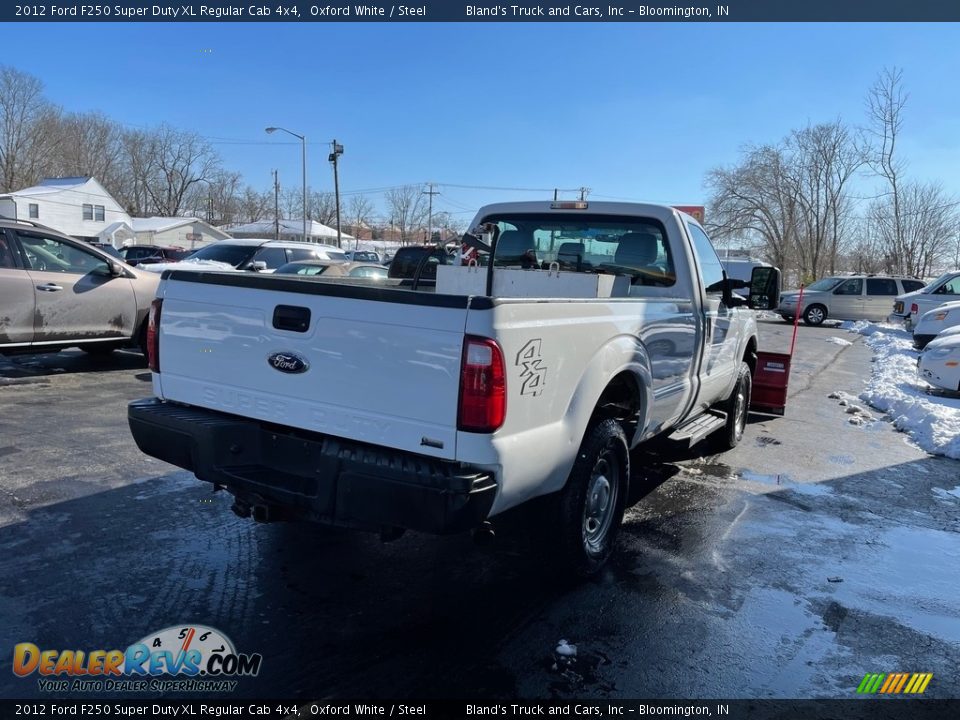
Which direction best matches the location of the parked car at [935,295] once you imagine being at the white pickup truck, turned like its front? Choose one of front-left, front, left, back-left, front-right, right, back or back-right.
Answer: front

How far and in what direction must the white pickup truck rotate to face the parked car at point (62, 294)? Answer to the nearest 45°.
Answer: approximately 90° to its left

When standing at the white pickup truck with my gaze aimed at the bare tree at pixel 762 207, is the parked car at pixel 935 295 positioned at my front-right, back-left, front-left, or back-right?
front-right

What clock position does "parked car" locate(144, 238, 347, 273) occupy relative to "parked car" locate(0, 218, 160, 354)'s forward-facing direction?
"parked car" locate(144, 238, 347, 273) is roughly at 10 o'clock from "parked car" locate(0, 218, 160, 354).

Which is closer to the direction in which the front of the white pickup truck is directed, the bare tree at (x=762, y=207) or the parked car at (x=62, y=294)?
the bare tree

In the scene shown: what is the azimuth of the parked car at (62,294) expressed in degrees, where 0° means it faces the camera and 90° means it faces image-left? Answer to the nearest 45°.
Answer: approximately 270°

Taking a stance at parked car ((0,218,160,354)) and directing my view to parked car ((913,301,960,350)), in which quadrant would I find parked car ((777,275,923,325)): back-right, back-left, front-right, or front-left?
front-left

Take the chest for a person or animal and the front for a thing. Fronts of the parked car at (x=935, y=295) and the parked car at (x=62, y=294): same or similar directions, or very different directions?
very different directions

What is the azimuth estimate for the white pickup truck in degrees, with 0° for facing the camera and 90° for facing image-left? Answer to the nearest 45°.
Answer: approximately 225°

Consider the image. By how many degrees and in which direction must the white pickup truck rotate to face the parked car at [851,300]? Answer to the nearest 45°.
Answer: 0° — it already faces it

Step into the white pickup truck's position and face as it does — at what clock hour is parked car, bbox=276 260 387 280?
The parked car is roughly at 10 o'clock from the white pickup truck.

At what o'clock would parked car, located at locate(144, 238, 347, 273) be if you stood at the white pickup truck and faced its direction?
The parked car is roughly at 10 o'clock from the white pickup truck.

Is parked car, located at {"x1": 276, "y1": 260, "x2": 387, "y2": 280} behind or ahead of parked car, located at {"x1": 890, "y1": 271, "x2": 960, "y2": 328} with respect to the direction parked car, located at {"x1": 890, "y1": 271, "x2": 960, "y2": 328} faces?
ahead
